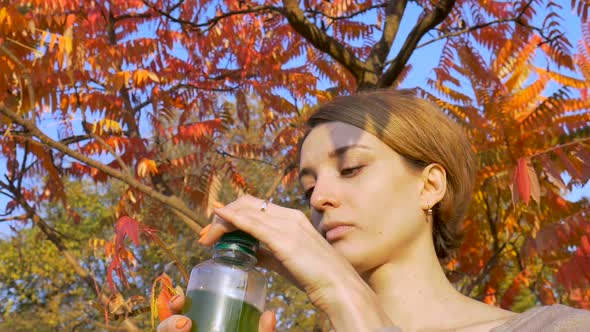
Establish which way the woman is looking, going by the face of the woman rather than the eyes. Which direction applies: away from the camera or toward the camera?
toward the camera

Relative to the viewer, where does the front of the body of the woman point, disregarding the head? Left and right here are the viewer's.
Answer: facing the viewer and to the left of the viewer
